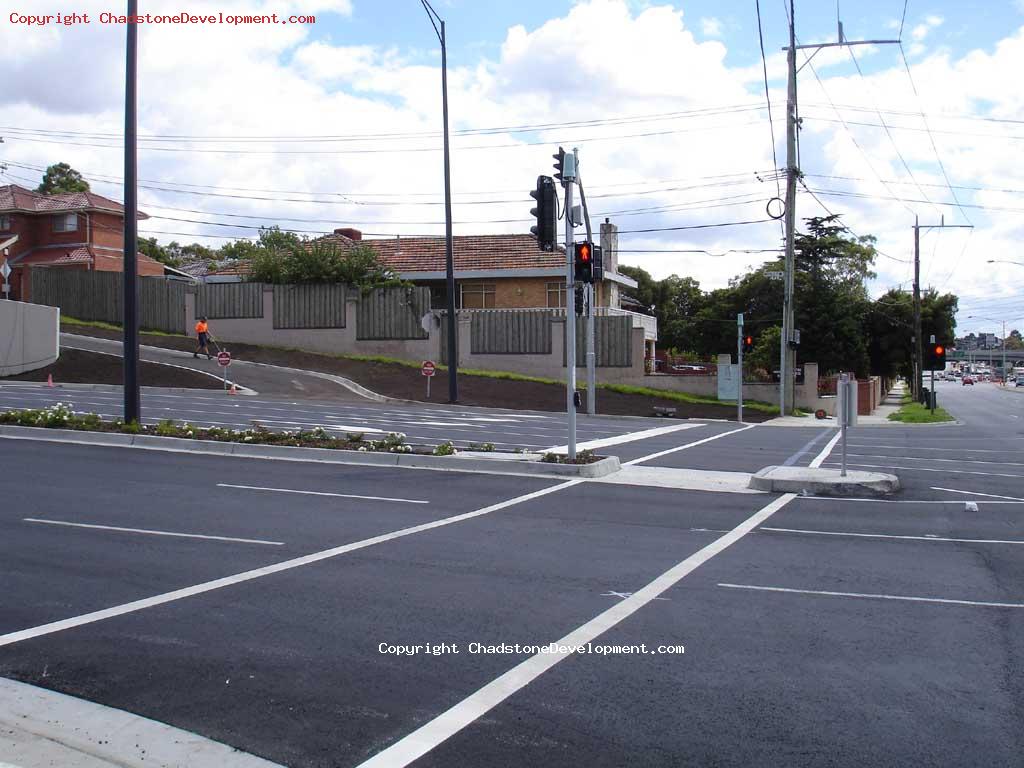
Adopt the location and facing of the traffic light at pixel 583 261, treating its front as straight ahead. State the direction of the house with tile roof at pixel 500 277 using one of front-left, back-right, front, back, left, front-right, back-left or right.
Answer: back

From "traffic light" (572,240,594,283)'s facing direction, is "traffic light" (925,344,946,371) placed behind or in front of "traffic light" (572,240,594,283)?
behind

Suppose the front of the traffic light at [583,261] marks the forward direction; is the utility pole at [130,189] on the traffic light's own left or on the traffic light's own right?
on the traffic light's own right

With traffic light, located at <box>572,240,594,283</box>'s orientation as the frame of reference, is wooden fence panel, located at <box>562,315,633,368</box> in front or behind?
behind

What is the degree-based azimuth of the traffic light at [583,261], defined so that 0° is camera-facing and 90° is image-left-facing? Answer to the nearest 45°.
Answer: approximately 0°

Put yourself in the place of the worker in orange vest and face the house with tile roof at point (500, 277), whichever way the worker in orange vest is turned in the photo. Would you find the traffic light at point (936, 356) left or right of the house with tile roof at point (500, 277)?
right

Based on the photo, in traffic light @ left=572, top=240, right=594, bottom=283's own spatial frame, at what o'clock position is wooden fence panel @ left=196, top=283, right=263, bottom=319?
The wooden fence panel is roughly at 5 o'clock from the traffic light.
